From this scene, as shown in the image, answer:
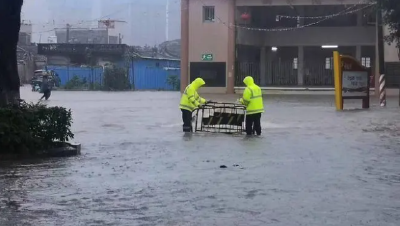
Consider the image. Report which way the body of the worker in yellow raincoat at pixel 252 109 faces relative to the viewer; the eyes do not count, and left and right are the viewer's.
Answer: facing away from the viewer and to the left of the viewer

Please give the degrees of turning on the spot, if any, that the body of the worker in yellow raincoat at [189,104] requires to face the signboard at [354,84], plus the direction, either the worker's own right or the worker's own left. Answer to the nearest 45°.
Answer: approximately 45° to the worker's own left

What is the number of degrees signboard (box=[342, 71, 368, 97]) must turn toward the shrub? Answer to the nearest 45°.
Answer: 0° — it already faces it

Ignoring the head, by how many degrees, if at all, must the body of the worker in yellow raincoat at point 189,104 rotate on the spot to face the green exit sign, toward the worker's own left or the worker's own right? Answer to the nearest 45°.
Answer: approximately 90° to the worker's own left

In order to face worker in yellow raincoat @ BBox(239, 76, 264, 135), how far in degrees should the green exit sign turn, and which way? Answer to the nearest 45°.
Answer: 0° — it already faces them

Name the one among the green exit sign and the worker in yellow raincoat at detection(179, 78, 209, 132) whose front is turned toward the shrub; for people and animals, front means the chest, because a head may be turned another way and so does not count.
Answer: the green exit sign

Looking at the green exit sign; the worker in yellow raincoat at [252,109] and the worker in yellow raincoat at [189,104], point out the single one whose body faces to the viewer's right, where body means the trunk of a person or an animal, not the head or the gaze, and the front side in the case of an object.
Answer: the worker in yellow raincoat at [189,104]

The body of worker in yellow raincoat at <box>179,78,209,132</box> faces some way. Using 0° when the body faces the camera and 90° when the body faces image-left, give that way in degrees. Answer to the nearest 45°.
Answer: approximately 270°
